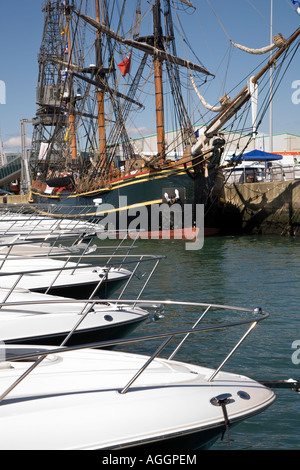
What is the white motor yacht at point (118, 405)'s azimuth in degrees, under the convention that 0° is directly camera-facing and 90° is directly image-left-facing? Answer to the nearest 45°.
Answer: approximately 270°

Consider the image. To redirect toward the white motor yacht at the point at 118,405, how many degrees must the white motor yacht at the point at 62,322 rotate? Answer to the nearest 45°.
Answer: approximately 90° to its right

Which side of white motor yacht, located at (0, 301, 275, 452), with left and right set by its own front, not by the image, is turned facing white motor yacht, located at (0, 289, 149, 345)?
left

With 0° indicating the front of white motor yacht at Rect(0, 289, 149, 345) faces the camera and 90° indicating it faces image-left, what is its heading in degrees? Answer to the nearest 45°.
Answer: approximately 270°
